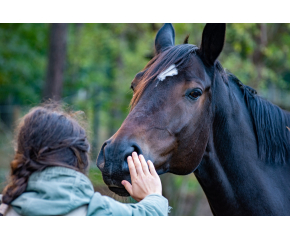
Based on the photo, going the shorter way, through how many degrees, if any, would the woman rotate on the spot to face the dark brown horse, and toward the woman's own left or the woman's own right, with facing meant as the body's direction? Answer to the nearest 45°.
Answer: approximately 45° to the woman's own right

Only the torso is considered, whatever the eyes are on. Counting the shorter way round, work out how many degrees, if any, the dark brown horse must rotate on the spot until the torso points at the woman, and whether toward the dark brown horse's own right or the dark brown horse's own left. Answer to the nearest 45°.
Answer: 0° — it already faces them

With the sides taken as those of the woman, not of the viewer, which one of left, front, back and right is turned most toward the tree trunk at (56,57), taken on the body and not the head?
front

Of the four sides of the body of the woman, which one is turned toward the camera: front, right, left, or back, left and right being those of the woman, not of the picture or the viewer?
back

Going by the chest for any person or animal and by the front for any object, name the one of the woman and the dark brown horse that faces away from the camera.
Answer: the woman

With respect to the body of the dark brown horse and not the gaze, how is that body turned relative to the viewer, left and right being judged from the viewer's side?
facing the viewer and to the left of the viewer

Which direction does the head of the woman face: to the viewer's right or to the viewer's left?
to the viewer's right

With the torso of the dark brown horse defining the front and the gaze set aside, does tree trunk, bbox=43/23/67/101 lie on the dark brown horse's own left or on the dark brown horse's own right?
on the dark brown horse's own right
